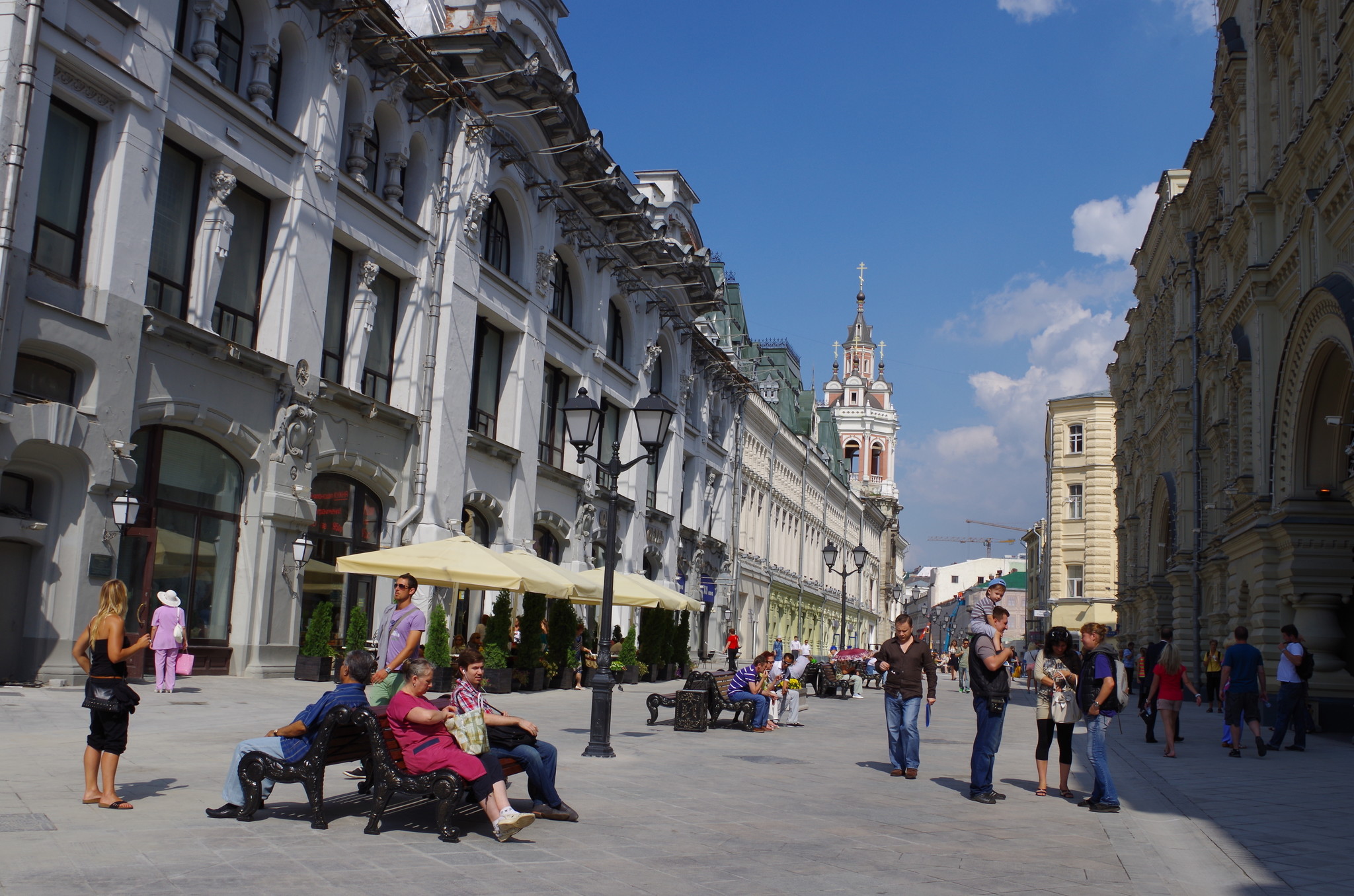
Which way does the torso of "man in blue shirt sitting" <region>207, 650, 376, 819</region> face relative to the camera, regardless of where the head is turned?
to the viewer's left

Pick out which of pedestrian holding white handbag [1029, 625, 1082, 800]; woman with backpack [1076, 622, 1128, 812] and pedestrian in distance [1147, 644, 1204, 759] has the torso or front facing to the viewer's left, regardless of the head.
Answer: the woman with backpack

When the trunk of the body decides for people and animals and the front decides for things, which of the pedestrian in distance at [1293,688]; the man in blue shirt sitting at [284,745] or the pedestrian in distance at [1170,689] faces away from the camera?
the pedestrian in distance at [1170,689]

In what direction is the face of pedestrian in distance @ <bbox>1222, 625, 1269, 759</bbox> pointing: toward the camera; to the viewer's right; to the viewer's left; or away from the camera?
away from the camera

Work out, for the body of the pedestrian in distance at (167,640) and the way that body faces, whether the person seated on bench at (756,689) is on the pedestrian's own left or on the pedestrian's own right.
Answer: on the pedestrian's own right

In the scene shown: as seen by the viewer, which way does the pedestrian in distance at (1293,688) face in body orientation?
to the viewer's left
